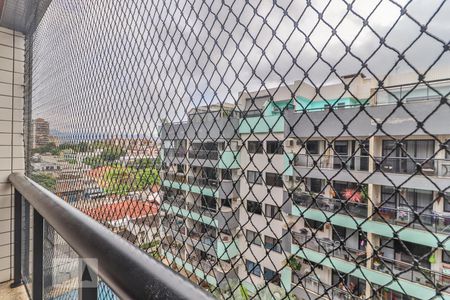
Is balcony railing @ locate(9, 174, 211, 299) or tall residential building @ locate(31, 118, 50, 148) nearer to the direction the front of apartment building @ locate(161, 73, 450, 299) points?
the balcony railing

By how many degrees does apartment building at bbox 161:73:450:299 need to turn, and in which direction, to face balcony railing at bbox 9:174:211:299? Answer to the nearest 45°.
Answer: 0° — it already faces it

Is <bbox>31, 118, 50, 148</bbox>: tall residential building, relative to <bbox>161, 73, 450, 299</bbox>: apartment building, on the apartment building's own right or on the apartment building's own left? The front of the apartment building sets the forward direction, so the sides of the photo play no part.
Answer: on the apartment building's own right

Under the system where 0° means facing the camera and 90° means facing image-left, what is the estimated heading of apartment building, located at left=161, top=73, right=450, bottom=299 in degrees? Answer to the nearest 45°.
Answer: approximately 45°
